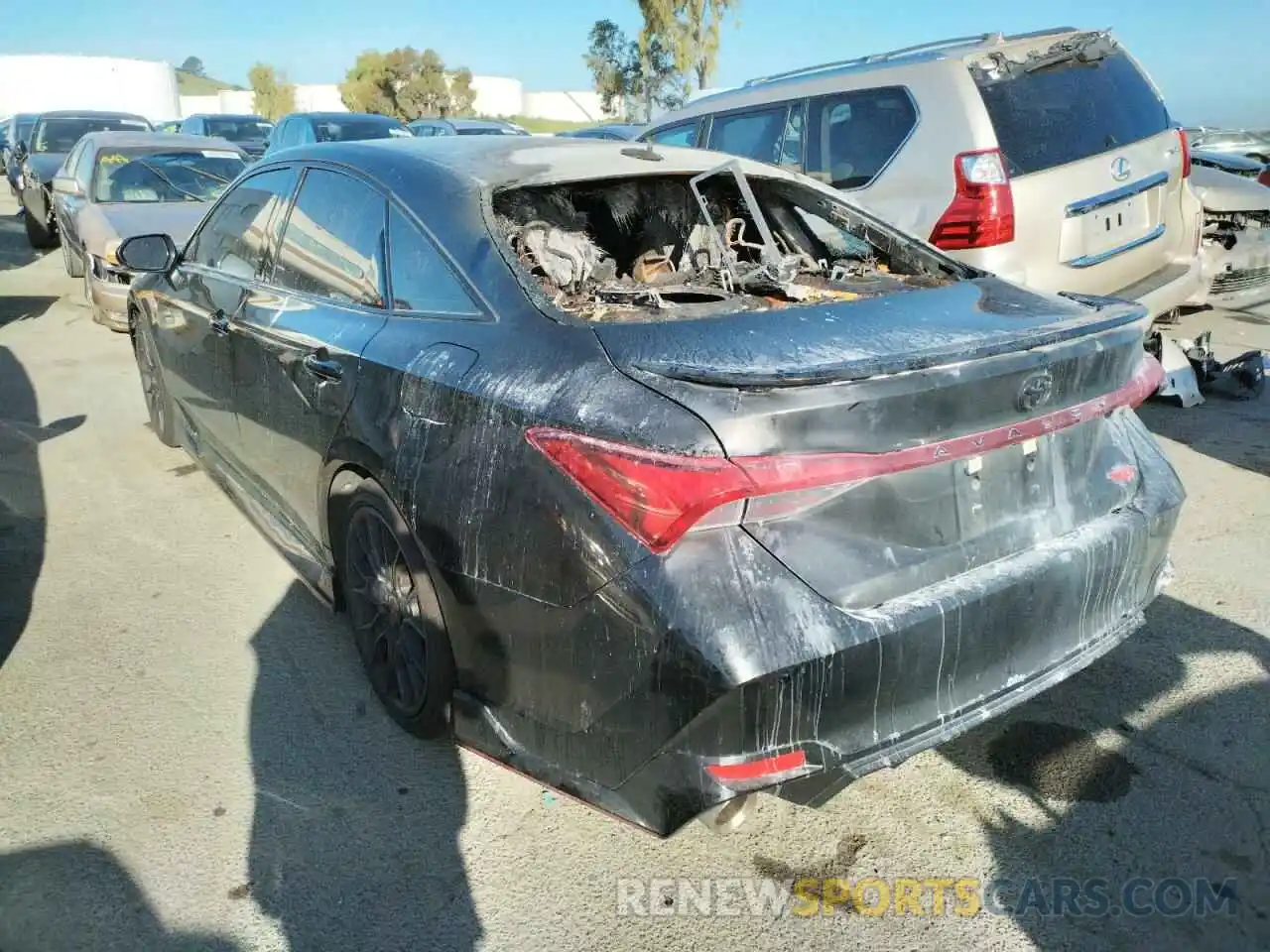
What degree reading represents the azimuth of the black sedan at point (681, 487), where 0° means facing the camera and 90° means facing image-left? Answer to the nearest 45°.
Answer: approximately 135°

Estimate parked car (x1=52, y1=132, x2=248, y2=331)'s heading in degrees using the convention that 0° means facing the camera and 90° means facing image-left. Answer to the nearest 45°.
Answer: approximately 315°

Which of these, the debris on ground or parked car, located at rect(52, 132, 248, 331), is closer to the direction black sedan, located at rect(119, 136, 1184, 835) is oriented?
the parked car

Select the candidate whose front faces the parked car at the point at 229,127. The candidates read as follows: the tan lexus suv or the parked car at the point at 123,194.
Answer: the tan lexus suv

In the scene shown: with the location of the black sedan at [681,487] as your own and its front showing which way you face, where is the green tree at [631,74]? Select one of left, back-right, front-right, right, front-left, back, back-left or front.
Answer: front-right

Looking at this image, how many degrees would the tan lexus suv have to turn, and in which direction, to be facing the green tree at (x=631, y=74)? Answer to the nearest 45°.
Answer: approximately 45° to its right

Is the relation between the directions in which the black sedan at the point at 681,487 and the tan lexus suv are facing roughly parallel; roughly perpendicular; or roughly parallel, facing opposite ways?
roughly parallel

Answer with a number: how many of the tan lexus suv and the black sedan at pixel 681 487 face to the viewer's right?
0

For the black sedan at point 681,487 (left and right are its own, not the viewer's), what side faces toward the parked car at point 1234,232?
right

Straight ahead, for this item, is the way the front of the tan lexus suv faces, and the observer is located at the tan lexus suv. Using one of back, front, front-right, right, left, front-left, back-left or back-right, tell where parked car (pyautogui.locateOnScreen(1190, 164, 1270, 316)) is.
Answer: right

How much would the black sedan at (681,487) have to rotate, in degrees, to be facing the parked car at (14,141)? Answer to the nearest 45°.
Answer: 0° — it already faces it
